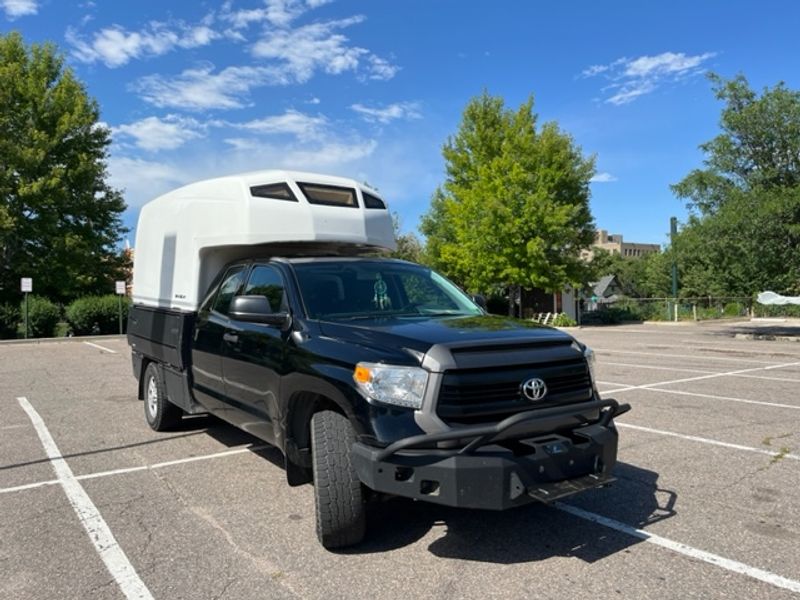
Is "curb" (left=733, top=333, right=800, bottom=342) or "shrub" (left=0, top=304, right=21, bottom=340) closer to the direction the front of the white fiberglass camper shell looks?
the curb

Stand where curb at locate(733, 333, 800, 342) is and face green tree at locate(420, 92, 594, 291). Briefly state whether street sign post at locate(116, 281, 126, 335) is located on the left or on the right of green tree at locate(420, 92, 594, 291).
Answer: left

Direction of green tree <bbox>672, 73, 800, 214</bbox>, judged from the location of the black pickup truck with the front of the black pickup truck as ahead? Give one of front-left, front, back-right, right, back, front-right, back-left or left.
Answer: left

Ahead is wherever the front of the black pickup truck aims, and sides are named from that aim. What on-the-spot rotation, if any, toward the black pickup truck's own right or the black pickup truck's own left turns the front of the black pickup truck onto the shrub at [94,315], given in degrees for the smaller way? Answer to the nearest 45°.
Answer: approximately 180°

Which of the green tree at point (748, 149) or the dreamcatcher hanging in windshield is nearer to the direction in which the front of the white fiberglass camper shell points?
the dreamcatcher hanging in windshield

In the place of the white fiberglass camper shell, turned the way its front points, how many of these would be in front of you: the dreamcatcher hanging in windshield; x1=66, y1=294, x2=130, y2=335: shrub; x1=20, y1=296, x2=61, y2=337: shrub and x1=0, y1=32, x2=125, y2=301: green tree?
1

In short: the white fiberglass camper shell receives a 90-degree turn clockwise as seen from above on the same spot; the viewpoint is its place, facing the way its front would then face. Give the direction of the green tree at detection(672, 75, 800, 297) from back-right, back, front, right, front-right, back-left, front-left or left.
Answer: back

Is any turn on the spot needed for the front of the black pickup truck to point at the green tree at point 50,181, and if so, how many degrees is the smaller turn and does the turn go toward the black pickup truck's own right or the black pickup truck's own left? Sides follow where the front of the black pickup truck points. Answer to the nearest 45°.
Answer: approximately 180°

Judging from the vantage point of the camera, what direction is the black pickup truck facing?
facing the viewer and to the right of the viewer

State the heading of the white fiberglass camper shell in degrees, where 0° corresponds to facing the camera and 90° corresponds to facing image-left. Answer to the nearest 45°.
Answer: approximately 315°

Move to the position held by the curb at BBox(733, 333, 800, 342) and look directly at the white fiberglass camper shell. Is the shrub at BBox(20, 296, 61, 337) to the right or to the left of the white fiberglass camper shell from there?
right

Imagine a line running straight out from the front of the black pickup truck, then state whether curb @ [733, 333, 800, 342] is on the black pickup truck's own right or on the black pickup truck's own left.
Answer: on the black pickup truck's own left

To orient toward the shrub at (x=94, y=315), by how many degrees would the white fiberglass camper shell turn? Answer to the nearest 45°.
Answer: approximately 135° to its left

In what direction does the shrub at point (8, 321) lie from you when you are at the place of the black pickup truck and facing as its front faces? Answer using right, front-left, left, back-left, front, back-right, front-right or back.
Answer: back

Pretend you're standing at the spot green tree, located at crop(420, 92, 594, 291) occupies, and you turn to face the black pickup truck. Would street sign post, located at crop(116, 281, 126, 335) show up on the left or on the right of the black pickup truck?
right

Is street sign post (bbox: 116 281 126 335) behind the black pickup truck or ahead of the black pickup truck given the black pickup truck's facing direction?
behind

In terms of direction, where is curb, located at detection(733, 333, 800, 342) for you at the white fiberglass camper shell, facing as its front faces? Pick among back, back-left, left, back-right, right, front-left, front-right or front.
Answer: left
